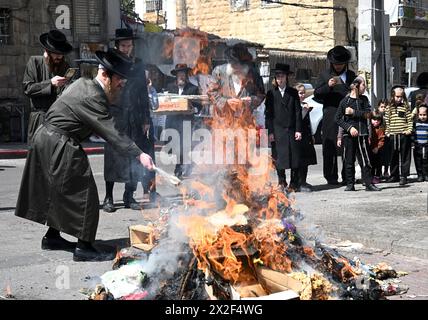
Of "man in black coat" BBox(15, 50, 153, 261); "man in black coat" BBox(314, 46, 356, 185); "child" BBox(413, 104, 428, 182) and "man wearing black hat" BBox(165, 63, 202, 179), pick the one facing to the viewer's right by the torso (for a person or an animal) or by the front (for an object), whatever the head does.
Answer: "man in black coat" BBox(15, 50, 153, 261)

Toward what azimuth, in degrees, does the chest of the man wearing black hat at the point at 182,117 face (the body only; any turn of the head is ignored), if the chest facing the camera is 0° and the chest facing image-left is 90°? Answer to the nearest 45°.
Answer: approximately 0°

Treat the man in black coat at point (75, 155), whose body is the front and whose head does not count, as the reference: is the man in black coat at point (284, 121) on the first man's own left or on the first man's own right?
on the first man's own left

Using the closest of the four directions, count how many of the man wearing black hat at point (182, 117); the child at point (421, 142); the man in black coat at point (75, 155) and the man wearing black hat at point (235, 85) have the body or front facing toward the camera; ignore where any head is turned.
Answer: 3

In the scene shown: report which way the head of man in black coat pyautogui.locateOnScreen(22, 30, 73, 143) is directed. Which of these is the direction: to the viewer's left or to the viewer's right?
to the viewer's right
